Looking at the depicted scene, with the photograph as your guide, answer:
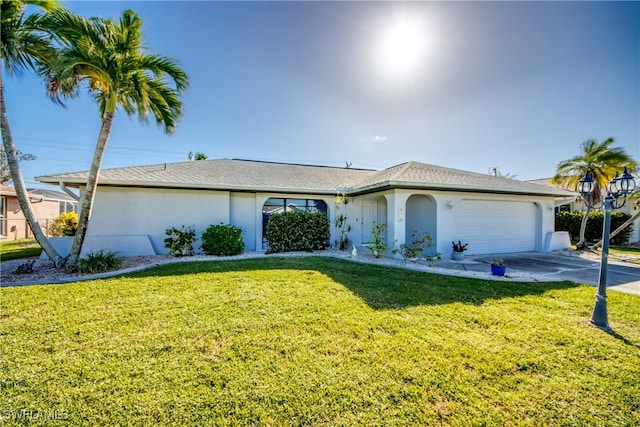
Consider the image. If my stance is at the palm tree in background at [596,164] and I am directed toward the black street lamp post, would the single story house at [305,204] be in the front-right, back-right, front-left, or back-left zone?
front-right

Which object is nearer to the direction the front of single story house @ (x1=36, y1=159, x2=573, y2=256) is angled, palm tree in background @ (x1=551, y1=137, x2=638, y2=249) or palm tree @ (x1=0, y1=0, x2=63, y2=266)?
the palm tree

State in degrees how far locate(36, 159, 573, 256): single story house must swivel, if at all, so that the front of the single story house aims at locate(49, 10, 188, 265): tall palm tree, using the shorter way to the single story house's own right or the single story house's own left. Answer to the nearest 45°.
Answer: approximately 45° to the single story house's own right

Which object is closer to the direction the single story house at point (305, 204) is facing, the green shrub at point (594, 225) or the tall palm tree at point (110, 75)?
the tall palm tree

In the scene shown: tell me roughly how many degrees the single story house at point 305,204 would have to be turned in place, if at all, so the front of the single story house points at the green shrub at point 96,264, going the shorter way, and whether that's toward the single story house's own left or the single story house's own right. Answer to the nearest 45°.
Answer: approximately 45° to the single story house's own right

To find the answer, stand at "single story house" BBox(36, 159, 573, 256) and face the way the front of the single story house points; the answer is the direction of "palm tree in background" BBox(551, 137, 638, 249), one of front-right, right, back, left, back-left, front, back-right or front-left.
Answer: left

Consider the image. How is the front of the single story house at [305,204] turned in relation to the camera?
facing the viewer

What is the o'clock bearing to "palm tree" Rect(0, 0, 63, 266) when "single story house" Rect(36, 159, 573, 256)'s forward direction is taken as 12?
The palm tree is roughly at 2 o'clock from the single story house.

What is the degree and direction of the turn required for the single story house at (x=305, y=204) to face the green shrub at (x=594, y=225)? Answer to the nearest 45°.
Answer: approximately 90° to its left

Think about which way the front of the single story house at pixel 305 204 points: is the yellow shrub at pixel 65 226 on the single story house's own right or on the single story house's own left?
on the single story house's own right

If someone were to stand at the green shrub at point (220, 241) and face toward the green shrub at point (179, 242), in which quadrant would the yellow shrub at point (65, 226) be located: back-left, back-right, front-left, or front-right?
front-right

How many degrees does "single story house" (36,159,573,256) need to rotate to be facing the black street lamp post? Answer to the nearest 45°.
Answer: approximately 45° to its left

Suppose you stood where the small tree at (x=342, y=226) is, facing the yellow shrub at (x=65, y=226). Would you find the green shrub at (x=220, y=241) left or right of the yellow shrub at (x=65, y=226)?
left
